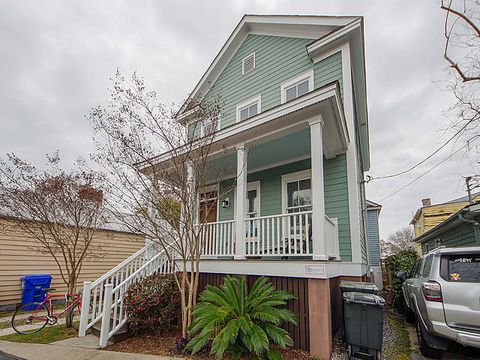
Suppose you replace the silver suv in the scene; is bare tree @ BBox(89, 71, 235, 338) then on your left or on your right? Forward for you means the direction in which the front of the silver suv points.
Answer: on your left

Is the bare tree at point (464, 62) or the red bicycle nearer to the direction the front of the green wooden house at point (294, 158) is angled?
the red bicycle

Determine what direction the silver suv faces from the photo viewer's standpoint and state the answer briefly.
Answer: facing away from the viewer and to the left of the viewer

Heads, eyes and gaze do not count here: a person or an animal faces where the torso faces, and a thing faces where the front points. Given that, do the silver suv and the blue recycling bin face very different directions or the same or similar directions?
very different directions

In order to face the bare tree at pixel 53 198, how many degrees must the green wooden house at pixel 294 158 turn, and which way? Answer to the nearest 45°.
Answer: approximately 45° to its right

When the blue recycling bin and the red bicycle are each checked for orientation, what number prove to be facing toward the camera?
1

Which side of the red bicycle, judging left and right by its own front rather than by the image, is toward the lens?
right
